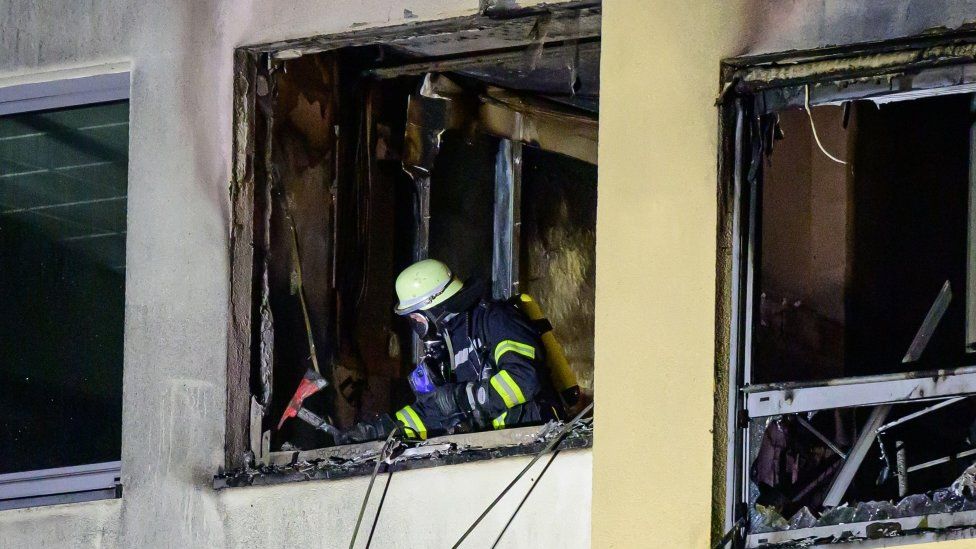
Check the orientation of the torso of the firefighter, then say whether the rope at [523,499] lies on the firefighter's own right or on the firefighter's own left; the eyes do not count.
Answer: on the firefighter's own left

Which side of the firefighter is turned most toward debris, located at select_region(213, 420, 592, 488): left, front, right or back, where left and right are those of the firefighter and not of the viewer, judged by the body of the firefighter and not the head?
front

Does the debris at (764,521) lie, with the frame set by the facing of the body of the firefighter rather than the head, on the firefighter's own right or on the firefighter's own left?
on the firefighter's own left

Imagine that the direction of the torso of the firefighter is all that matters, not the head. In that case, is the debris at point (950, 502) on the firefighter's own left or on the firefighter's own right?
on the firefighter's own left

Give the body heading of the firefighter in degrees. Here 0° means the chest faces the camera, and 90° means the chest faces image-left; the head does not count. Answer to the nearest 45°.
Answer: approximately 45°

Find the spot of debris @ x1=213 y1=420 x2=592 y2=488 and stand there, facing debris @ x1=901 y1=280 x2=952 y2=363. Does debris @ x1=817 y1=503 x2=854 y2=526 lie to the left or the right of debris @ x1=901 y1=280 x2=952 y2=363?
right
